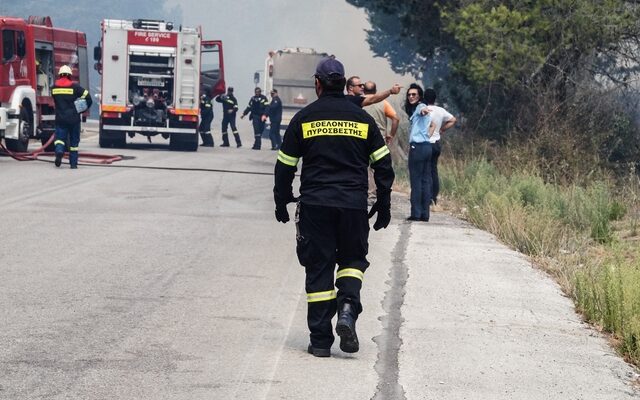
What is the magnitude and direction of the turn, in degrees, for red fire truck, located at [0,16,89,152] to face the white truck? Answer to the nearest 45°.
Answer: approximately 180°

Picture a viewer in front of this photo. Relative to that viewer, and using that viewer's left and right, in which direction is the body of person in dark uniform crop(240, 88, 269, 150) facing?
facing the viewer and to the left of the viewer

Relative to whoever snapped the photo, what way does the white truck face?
facing away from the viewer

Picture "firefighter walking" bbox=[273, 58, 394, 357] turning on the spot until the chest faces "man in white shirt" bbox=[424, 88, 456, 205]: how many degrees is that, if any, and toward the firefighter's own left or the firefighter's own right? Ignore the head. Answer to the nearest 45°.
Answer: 0° — they already face them

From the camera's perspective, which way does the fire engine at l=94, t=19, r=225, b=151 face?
away from the camera

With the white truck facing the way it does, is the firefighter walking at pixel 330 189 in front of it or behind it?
behind

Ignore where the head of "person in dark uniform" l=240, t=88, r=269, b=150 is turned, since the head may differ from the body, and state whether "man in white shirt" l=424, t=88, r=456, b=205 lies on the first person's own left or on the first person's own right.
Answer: on the first person's own left

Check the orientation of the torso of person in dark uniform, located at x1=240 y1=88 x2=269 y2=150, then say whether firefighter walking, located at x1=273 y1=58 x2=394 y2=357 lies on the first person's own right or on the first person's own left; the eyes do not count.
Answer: on the first person's own left

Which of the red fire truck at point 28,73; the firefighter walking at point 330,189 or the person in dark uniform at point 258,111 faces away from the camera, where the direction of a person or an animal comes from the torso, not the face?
the firefighter walking

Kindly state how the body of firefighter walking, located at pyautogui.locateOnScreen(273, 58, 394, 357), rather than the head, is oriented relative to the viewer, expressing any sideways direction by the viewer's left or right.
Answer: facing away from the viewer
